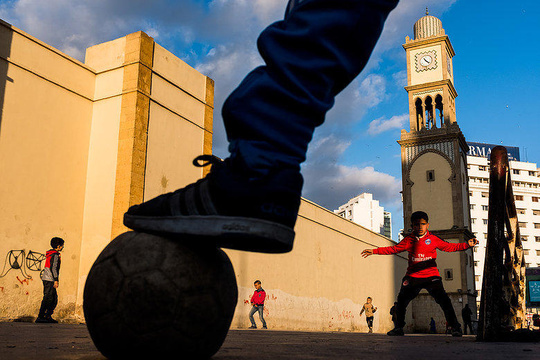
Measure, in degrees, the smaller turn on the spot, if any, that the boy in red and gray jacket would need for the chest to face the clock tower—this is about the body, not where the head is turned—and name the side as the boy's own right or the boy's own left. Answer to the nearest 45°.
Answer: approximately 45° to the boy's own left

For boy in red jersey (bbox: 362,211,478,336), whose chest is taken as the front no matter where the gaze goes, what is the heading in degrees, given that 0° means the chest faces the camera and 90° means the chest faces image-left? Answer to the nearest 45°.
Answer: approximately 0°

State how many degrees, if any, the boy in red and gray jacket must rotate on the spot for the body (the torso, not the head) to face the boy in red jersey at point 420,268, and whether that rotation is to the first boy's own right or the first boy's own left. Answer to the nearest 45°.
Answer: approximately 45° to the first boy's own right

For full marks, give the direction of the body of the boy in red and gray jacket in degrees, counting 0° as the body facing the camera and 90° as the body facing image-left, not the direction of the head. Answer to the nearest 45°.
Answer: approximately 270°

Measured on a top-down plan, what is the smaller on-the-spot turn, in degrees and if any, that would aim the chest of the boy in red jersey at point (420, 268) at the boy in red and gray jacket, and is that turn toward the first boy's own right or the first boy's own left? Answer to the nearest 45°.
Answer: approximately 90° to the first boy's own right

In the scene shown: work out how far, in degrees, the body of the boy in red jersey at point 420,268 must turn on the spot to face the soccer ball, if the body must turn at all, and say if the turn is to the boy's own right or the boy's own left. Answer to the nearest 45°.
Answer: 0° — they already face it

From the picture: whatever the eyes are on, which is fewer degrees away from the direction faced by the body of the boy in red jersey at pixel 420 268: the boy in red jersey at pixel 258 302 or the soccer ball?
the soccer ball

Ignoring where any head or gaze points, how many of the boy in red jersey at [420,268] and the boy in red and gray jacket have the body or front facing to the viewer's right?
1

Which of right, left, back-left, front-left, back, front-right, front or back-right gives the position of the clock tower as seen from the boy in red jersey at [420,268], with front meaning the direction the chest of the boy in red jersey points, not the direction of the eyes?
back
